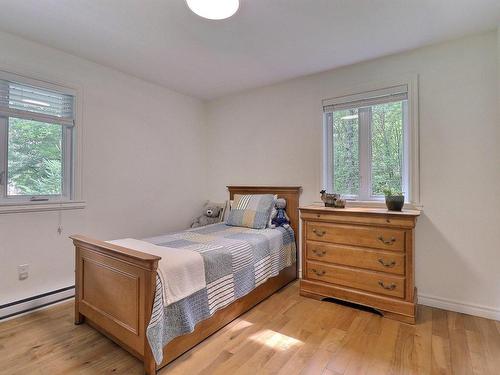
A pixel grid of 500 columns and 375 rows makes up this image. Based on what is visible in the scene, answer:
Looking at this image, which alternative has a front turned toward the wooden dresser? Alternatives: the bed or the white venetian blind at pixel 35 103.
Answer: the white venetian blind

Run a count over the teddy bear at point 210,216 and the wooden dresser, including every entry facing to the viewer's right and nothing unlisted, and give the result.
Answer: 0

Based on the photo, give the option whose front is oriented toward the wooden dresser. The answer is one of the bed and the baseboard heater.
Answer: the baseboard heater

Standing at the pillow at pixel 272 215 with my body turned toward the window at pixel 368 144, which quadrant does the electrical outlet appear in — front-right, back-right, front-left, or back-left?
back-right

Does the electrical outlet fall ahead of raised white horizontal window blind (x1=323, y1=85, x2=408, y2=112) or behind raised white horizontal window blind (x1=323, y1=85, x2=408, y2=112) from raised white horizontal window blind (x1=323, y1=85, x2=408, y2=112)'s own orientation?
ahead

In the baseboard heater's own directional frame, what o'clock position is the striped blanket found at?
The striped blanket is roughly at 12 o'clock from the baseboard heater.

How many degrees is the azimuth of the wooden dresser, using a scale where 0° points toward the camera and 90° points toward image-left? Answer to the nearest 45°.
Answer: approximately 45°

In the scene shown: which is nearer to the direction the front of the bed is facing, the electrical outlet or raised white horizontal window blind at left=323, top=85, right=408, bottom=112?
the electrical outlet

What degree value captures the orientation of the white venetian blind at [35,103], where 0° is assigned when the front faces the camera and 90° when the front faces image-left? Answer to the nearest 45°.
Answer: approximately 315°

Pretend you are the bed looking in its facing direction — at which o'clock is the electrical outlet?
The electrical outlet is roughly at 3 o'clock from the bed.

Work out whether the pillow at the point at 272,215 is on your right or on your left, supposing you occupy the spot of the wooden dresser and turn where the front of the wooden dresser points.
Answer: on your right

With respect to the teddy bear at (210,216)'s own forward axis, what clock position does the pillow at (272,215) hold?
The pillow is roughly at 9 o'clock from the teddy bear.

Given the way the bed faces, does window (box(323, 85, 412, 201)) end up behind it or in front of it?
behind

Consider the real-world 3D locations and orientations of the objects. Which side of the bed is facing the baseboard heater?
right

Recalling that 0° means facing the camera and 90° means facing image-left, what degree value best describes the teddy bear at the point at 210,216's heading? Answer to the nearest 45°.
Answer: approximately 45°
